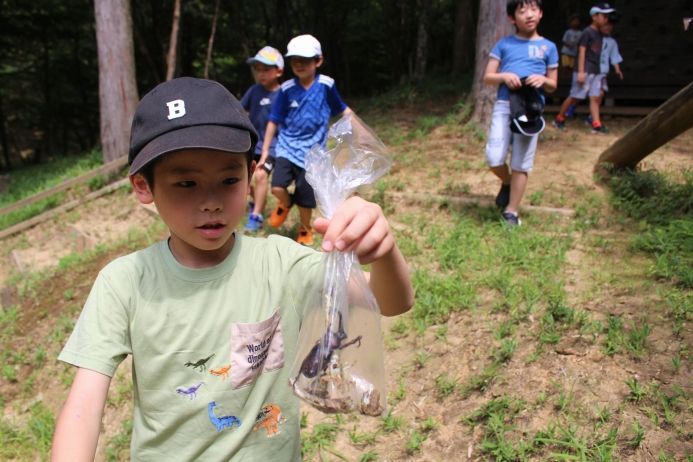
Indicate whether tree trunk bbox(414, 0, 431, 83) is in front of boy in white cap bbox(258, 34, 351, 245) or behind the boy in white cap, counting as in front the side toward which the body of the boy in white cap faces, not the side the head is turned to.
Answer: behind

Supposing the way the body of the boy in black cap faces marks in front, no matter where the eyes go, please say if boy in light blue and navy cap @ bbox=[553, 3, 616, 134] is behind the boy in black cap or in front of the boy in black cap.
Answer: behind

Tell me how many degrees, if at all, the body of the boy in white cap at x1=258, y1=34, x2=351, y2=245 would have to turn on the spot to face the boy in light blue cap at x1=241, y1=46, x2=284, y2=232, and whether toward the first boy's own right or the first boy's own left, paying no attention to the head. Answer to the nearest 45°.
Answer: approximately 135° to the first boy's own right

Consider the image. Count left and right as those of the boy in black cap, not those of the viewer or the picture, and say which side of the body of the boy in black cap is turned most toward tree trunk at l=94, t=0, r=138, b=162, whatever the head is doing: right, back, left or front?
back

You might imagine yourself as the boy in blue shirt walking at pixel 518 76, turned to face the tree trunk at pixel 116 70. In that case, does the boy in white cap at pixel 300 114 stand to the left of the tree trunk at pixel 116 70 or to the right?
left

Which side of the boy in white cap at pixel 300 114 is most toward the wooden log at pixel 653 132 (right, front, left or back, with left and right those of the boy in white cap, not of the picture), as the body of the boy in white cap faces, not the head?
left

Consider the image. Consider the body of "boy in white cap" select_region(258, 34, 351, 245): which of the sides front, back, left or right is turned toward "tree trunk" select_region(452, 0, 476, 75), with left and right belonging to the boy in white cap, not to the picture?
back

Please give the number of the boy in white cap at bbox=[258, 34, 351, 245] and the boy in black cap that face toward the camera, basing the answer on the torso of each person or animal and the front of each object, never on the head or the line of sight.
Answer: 2

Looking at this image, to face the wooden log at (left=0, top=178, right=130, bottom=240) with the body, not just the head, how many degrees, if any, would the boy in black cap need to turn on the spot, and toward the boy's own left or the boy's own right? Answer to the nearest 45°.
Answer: approximately 180°

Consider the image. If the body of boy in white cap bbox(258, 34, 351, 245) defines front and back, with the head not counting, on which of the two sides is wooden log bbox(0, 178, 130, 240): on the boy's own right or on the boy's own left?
on the boy's own right

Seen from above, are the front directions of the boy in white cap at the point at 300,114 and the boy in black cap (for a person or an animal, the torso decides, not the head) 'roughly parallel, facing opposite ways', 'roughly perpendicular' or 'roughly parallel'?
roughly parallel

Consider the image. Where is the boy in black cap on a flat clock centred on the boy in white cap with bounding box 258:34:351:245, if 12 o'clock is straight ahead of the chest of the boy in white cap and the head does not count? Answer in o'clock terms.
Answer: The boy in black cap is roughly at 12 o'clock from the boy in white cap.

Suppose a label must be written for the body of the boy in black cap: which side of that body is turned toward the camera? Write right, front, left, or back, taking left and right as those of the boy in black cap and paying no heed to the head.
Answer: front

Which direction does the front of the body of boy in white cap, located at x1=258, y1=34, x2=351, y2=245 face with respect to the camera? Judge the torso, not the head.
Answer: toward the camera

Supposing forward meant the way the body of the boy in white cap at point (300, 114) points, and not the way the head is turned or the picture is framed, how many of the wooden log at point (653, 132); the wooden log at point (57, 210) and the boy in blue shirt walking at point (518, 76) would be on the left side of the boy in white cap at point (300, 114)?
2
